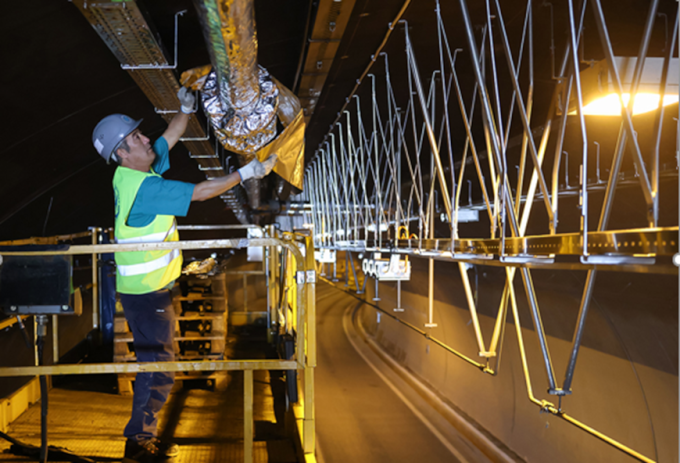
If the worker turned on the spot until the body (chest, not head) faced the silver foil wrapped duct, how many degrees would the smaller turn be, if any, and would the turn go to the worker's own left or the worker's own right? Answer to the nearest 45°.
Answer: approximately 45° to the worker's own left

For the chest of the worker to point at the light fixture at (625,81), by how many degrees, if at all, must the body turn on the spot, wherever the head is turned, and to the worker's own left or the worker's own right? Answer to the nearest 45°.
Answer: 0° — they already face it

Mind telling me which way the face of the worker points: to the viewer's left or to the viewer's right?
to the viewer's right

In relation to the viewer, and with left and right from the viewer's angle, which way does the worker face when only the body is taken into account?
facing to the right of the viewer

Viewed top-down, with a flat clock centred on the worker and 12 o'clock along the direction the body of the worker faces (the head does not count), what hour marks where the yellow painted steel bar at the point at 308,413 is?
The yellow painted steel bar is roughly at 1 o'clock from the worker.
